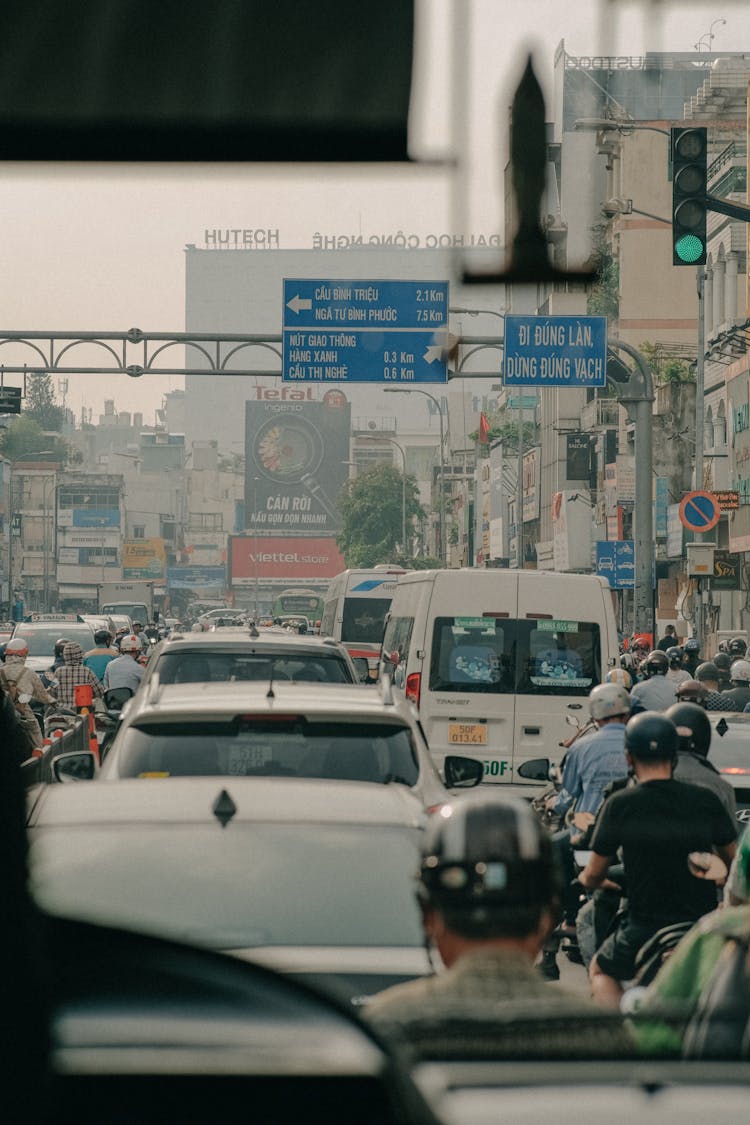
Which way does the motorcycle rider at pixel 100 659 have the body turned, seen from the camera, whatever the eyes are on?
away from the camera

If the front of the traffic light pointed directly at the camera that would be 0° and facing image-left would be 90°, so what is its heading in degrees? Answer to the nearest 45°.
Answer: approximately 0°

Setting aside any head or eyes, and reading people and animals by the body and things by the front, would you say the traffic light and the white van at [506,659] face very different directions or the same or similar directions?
very different directions

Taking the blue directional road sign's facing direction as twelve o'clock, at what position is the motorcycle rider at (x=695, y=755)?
The motorcycle rider is roughly at 12 o'clock from the blue directional road sign.

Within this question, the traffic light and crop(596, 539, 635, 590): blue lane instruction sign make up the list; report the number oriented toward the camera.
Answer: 2

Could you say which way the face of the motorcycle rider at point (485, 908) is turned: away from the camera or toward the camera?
away from the camera

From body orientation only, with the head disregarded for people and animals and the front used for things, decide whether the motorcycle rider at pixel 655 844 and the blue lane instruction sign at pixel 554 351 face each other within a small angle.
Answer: yes

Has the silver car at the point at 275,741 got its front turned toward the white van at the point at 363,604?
yes

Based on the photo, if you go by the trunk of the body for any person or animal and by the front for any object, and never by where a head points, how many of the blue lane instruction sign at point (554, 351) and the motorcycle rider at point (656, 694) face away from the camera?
1

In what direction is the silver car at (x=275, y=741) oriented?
away from the camera
